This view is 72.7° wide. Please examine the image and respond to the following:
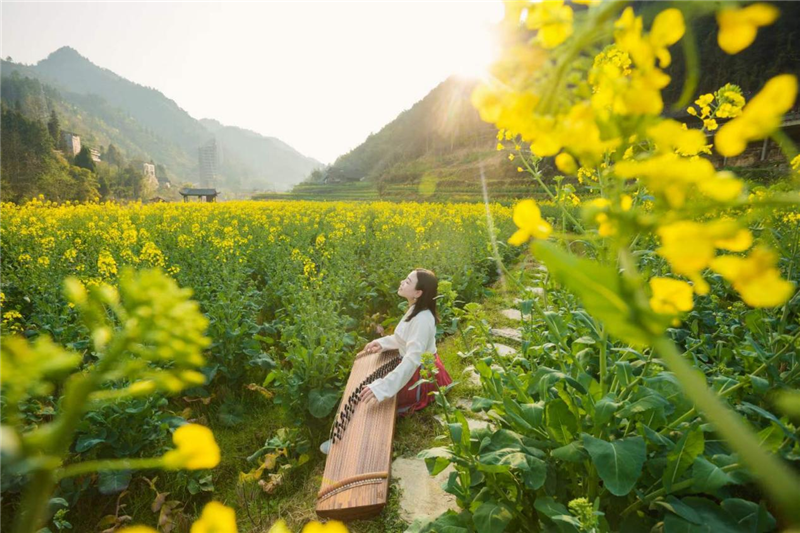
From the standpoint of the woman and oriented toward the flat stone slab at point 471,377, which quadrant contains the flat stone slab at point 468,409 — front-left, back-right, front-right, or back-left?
front-right

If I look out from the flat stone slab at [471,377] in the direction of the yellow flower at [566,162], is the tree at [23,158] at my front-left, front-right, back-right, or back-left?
back-right

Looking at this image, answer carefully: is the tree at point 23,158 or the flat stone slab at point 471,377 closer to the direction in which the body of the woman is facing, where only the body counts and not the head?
the tree

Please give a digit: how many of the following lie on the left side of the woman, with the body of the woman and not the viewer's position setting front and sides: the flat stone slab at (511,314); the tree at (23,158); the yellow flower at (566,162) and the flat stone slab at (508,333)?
1

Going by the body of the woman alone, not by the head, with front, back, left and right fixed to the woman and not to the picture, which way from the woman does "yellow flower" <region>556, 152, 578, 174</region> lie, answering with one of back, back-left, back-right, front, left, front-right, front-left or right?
left

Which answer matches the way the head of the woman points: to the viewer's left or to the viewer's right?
to the viewer's left

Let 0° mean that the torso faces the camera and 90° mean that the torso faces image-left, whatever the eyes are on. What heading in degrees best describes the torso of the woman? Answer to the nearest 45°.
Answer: approximately 90°

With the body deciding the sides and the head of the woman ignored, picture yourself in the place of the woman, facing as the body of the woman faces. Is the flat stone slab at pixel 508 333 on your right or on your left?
on your right

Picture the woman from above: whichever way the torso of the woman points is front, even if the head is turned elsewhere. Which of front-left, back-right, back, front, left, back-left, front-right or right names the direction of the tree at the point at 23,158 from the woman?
front-right

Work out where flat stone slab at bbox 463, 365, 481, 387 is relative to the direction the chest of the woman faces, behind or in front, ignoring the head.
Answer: behind

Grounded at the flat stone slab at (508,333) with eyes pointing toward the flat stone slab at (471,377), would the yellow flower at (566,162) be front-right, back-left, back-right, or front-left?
front-left
